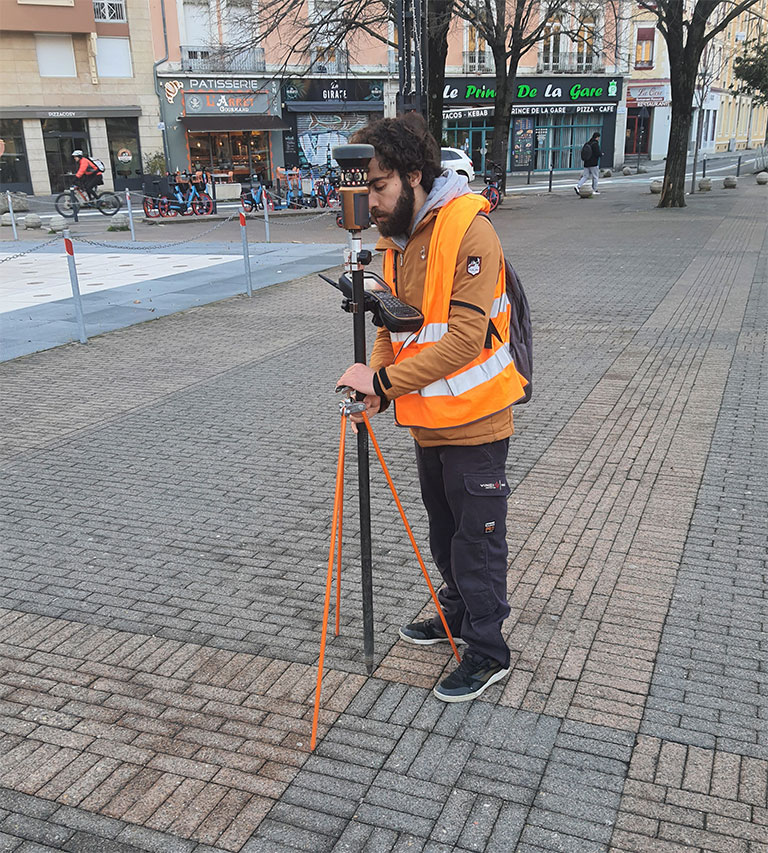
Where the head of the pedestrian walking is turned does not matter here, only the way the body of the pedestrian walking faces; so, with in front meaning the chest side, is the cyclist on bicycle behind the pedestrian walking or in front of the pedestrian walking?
behind

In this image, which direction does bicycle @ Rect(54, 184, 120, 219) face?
to the viewer's left

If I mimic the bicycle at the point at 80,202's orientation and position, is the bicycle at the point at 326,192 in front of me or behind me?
behind

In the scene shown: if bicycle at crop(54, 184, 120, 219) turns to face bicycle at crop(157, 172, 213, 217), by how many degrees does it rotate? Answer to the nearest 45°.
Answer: approximately 135° to its left

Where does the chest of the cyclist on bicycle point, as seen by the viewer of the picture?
to the viewer's left

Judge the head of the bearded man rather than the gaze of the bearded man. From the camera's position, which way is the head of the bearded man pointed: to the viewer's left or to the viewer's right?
to the viewer's left
